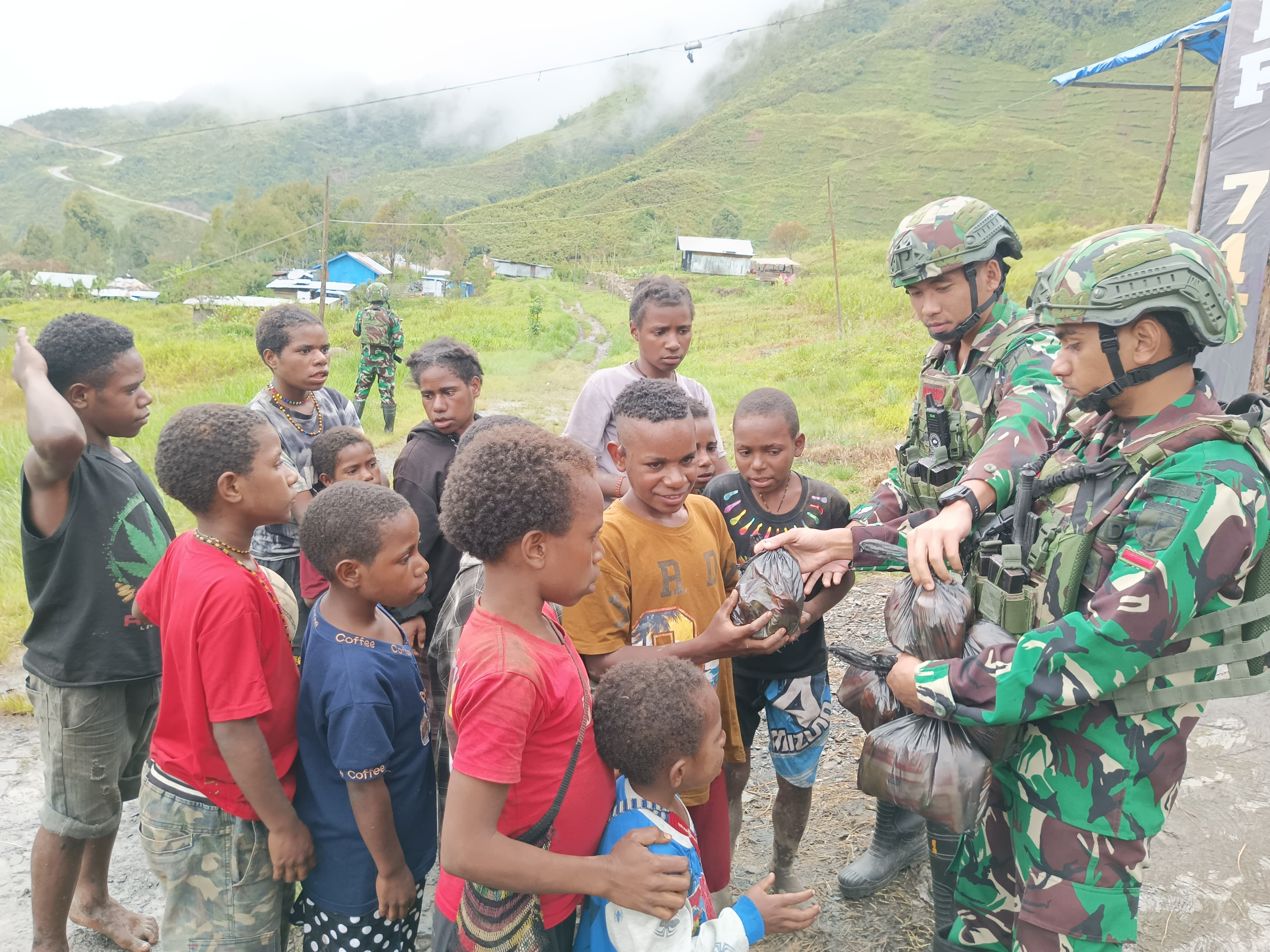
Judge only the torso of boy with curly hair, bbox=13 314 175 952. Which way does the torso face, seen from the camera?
to the viewer's right

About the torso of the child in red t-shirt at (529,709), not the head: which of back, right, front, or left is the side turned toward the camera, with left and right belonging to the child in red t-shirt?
right

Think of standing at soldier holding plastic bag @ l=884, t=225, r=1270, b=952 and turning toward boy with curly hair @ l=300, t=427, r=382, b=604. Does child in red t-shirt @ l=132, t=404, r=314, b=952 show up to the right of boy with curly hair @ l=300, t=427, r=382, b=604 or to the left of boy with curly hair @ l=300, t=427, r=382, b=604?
left

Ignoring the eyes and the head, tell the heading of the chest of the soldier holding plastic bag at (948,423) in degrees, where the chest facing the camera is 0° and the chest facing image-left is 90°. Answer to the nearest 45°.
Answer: approximately 45°

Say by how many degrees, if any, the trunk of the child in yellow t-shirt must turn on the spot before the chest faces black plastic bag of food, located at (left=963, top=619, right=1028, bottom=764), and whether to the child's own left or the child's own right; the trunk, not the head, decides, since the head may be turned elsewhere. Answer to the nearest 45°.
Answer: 0° — they already face it

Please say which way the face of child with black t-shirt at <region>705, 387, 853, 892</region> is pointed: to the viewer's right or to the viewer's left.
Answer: to the viewer's left

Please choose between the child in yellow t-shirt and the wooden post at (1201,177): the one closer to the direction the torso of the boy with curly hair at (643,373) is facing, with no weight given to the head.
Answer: the child in yellow t-shirt
